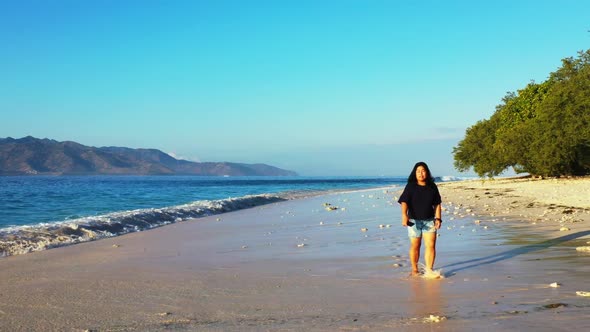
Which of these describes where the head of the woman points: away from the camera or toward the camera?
toward the camera

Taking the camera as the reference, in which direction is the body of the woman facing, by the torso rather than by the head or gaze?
toward the camera

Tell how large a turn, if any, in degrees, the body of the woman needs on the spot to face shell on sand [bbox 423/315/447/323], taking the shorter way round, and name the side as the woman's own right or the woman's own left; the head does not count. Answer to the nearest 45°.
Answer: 0° — they already face it
